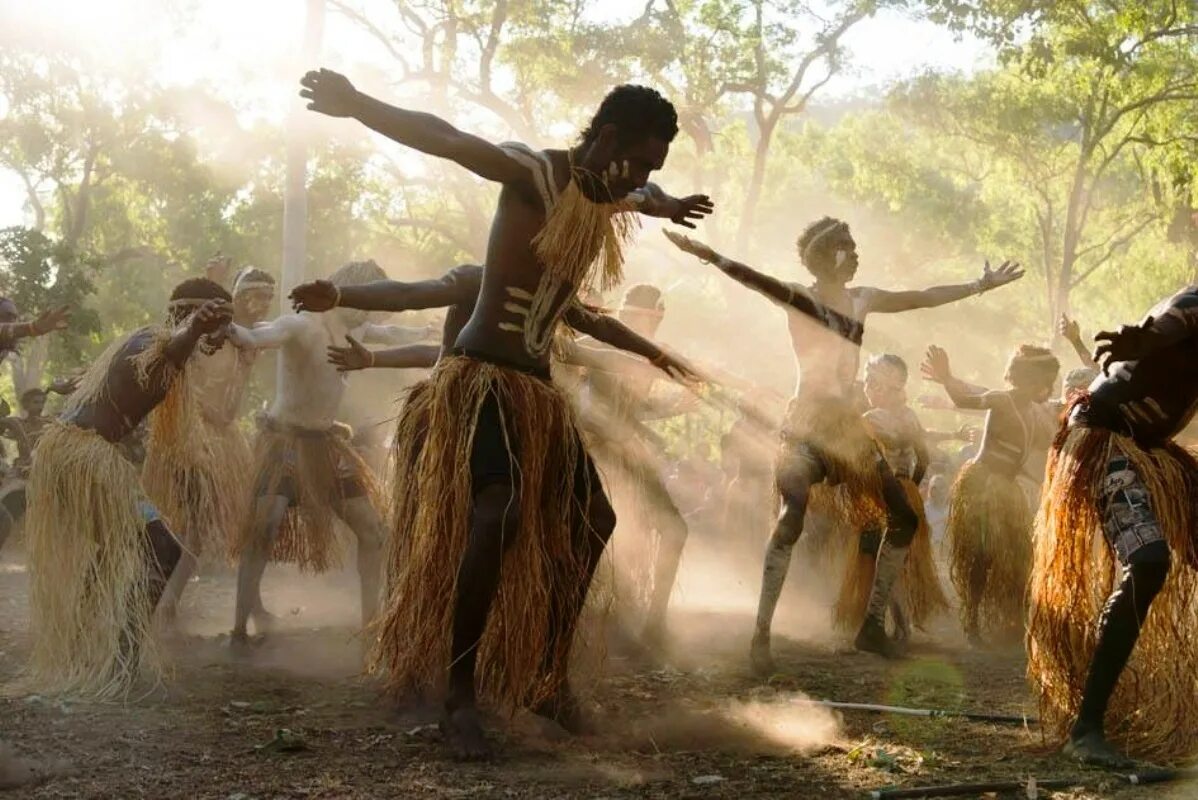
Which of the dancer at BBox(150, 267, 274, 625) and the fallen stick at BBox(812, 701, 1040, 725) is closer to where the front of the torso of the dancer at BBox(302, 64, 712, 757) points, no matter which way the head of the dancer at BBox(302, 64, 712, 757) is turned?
the fallen stick

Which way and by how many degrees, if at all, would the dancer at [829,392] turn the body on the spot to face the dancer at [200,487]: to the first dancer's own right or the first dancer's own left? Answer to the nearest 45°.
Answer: approximately 135° to the first dancer's own right

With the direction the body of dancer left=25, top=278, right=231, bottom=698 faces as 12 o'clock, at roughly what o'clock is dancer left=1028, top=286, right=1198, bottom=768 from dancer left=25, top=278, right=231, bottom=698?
dancer left=1028, top=286, right=1198, bottom=768 is roughly at 1 o'clock from dancer left=25, top=278, right=231, bottom=698.

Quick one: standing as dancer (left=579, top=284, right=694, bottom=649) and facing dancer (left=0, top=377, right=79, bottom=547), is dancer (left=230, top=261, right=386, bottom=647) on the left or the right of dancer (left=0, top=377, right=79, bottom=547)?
left

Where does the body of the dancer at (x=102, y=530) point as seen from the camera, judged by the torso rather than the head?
to the viewer's right

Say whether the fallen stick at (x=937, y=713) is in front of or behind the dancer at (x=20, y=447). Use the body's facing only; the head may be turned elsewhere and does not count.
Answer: in front

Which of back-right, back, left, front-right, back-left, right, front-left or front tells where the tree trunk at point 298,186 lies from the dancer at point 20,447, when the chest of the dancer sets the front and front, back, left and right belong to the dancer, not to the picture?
left

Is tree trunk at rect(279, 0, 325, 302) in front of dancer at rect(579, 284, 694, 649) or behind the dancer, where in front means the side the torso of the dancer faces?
behind

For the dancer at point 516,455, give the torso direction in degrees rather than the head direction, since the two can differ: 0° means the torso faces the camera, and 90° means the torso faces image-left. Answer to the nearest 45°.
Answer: approximately 315°

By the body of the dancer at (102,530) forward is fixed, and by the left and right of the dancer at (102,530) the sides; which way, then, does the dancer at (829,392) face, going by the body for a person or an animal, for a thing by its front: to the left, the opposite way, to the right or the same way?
to the right

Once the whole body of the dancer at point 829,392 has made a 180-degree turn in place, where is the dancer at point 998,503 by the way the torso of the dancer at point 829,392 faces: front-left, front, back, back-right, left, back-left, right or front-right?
right
